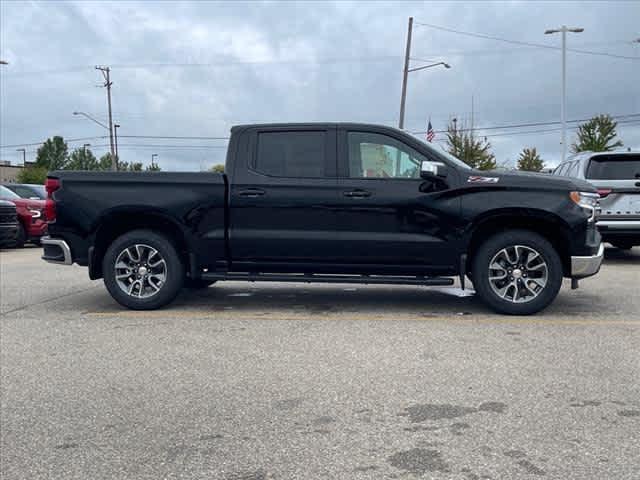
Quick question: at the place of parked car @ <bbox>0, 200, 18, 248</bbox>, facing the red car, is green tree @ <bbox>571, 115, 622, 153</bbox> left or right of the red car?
right

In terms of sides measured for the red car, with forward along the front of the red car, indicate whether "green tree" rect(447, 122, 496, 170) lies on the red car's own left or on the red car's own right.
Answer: on the red car's own left

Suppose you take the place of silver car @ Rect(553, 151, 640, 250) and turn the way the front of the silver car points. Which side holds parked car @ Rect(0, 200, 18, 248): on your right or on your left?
on your left

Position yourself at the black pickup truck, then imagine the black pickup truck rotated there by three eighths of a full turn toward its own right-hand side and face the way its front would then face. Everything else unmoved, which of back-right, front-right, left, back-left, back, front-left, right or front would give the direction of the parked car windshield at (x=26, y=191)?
right

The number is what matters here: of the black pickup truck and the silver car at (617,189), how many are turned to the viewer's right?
1

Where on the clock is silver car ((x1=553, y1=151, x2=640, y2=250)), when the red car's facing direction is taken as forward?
The silver car is roughly at 12 o'clock from the red car.

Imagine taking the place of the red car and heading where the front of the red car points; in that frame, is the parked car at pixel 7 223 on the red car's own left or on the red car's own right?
on the red car's own right

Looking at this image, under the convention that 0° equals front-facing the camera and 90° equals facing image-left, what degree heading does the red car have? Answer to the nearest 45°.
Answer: approximately 315°

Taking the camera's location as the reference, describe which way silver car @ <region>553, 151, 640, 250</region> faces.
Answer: facing away from the viewer and to the left of the viewer

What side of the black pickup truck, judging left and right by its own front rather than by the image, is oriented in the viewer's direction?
right
